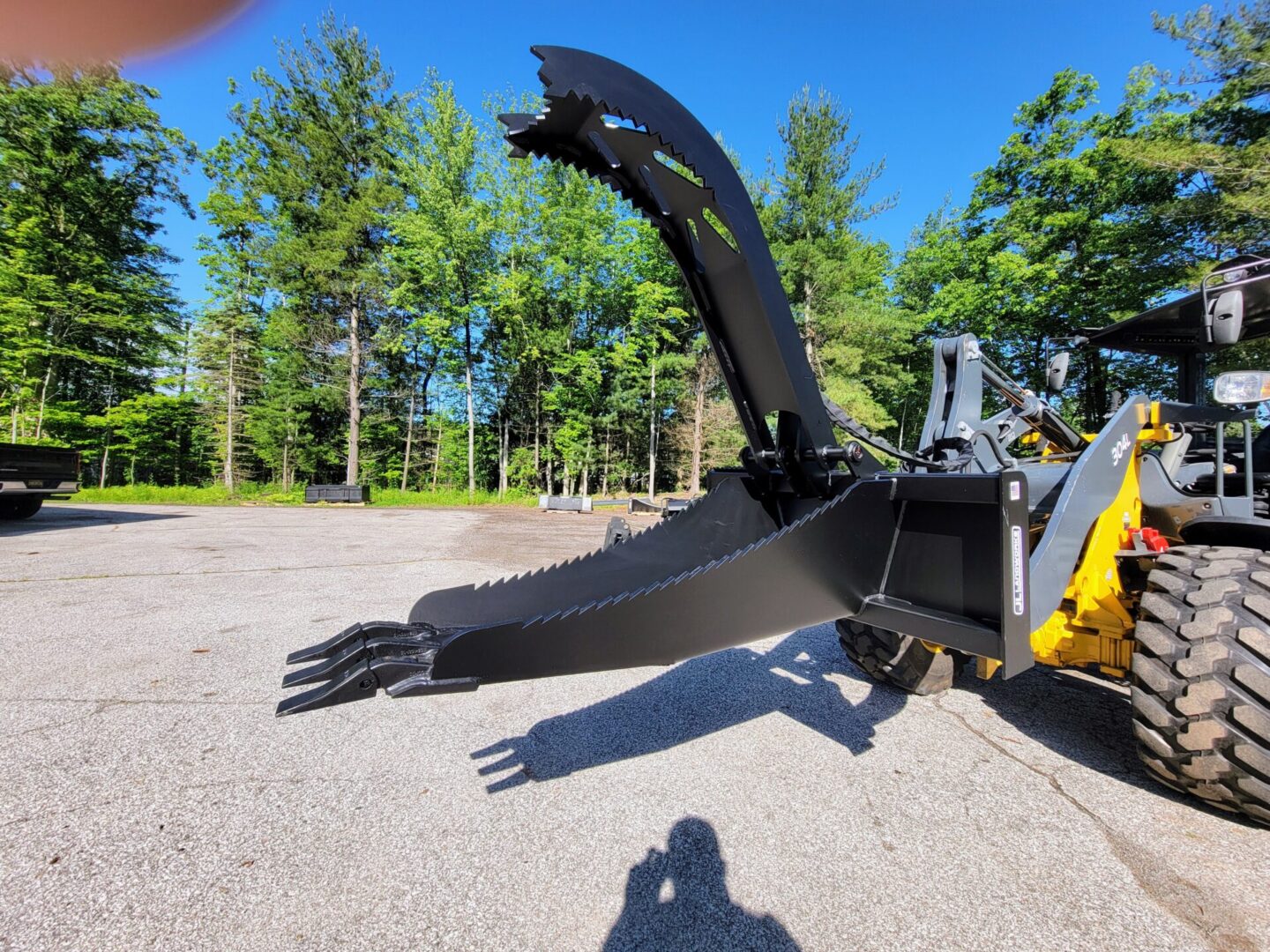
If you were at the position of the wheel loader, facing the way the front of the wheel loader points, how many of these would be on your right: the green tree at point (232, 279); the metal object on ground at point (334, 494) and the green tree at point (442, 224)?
3

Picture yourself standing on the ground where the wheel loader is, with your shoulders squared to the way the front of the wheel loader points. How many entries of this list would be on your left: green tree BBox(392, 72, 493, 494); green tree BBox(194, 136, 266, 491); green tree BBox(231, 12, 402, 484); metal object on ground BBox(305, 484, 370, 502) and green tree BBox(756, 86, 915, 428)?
0

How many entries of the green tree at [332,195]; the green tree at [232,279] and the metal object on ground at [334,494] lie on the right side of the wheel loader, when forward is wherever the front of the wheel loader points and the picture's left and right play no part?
3

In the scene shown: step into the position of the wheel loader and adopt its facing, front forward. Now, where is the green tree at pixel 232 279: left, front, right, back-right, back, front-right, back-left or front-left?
right

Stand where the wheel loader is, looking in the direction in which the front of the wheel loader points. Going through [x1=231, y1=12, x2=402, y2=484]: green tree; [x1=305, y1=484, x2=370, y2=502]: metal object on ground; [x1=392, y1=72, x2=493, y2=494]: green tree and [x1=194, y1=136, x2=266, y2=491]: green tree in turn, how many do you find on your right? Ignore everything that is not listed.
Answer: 4

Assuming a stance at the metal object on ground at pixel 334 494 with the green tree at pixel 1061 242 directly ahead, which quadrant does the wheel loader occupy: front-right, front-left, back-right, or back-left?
front-right

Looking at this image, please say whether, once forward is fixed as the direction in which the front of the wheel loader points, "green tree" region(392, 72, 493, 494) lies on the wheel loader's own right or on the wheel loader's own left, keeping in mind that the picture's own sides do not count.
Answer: on the wheel loader's own right

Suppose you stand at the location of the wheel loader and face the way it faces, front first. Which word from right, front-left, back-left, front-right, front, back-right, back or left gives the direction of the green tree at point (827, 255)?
back-right

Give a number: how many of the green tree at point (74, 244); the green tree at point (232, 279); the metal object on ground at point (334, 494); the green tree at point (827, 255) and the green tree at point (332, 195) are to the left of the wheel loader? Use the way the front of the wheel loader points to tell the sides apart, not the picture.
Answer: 0

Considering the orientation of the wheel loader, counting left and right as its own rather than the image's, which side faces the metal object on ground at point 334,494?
right

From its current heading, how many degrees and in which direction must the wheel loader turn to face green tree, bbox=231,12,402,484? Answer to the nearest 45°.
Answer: approximately 90° to its right

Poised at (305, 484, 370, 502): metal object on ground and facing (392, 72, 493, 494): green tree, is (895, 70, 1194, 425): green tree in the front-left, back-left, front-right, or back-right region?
front-right

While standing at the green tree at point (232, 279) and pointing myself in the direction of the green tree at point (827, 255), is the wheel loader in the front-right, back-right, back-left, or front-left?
front-right

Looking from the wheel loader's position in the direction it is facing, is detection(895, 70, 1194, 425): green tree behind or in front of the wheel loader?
behind

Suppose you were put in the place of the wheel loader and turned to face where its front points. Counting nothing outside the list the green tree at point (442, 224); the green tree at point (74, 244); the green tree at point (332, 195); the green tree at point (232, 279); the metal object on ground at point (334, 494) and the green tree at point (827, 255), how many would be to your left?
0
